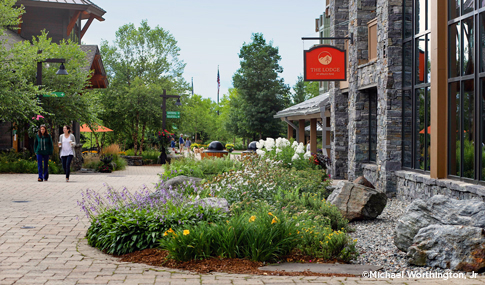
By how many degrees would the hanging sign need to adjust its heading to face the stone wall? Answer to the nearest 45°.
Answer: approximately 45° to its left

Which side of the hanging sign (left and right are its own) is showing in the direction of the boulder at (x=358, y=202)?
front

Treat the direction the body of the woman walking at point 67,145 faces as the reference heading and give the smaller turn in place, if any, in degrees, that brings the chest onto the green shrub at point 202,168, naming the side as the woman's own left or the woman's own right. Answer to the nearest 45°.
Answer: approximately 45° to the woman's own left

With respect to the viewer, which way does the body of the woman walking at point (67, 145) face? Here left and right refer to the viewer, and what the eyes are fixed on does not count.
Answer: facing the viewer

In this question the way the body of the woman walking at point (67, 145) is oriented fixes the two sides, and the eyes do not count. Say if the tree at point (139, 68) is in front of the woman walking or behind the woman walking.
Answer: behind

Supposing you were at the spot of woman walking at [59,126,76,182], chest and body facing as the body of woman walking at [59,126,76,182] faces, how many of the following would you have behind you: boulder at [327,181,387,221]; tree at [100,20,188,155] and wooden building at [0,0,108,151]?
2

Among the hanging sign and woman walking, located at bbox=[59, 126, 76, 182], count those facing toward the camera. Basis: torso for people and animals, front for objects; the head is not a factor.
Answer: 2

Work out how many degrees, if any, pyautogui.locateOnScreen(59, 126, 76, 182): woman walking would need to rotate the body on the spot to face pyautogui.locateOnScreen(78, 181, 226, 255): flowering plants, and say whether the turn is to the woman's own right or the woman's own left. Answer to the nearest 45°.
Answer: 0° — they already face it

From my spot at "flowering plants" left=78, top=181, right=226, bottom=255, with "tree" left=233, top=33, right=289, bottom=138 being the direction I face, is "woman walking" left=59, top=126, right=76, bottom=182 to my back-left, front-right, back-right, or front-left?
front-left

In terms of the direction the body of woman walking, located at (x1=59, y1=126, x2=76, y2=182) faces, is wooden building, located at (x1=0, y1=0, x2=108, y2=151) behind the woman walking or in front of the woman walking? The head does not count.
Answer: behind

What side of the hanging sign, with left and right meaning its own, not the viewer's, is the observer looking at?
front

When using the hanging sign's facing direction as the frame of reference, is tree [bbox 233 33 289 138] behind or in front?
behind

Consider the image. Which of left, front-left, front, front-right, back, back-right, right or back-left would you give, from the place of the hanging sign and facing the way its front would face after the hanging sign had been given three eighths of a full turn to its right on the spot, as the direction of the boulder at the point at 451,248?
back-left

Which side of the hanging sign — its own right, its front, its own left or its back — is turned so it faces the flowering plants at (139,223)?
front

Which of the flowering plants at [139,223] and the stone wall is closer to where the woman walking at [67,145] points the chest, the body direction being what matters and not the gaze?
the flowering plants
